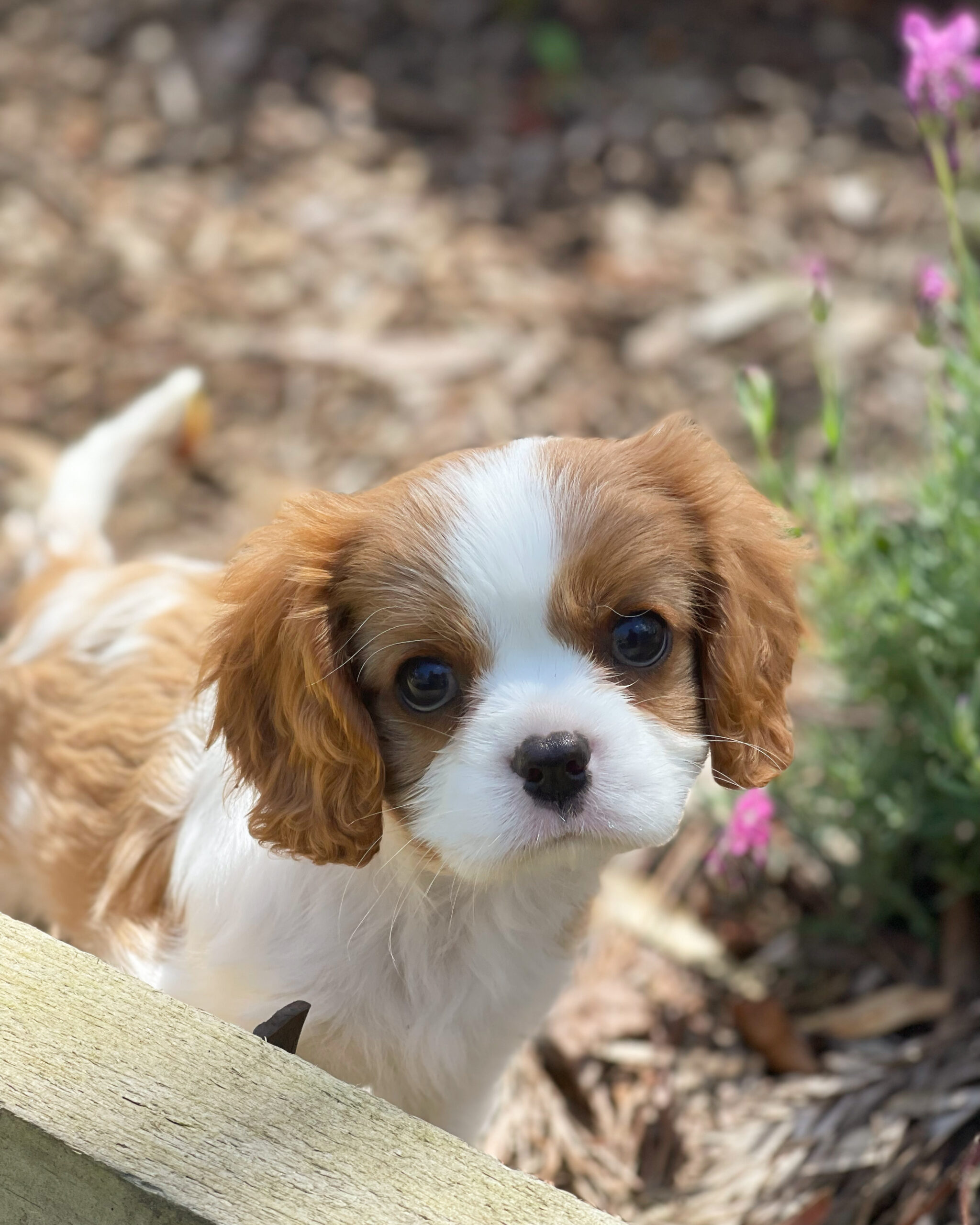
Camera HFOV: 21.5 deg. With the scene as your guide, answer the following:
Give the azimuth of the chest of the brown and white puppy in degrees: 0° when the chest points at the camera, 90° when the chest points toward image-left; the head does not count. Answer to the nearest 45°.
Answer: approximately 315°

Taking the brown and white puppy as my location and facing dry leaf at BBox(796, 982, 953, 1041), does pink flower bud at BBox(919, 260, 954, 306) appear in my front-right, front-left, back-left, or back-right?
front-left

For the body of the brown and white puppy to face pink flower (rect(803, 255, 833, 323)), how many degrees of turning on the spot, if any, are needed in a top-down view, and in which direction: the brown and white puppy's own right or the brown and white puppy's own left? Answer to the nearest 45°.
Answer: approximately 135° to the brown and white puppy's own left

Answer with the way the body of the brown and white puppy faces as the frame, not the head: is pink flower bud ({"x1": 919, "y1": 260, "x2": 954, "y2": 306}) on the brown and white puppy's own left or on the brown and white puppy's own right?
on the brown and white puppy's own left

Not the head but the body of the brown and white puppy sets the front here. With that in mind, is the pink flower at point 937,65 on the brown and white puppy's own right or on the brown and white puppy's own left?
on the brown and white puppy's own left

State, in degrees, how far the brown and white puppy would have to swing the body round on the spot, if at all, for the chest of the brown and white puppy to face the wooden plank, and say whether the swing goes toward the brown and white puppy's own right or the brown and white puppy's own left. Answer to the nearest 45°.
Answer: approximately 45° to the brown and white puppy's own right
